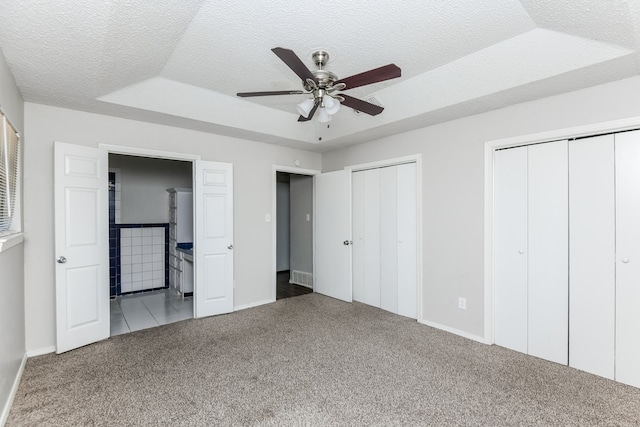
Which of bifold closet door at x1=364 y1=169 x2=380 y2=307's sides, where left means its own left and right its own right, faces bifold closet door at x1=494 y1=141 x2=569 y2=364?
left

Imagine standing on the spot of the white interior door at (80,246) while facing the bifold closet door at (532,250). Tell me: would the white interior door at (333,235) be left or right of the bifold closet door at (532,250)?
left

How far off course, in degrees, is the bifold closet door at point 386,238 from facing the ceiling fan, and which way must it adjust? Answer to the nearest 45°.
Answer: approximately 45° to its left

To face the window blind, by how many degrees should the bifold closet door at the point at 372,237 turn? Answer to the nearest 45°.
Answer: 0° — it already faces it

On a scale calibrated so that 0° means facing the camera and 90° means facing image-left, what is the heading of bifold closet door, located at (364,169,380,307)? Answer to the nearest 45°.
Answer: approximately 45°

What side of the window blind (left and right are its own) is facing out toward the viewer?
right

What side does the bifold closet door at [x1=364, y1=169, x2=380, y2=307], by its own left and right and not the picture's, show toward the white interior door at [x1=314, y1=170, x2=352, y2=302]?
right

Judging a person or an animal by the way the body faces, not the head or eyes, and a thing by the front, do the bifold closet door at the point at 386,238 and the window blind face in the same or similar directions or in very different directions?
very different directions

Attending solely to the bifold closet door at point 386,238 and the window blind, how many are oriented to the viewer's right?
1

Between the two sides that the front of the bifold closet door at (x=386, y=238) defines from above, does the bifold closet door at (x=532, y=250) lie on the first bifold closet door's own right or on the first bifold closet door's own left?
on the first bifold closet door's own left

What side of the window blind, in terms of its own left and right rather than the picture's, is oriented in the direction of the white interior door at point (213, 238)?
front

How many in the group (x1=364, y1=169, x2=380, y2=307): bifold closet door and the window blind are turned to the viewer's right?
1
